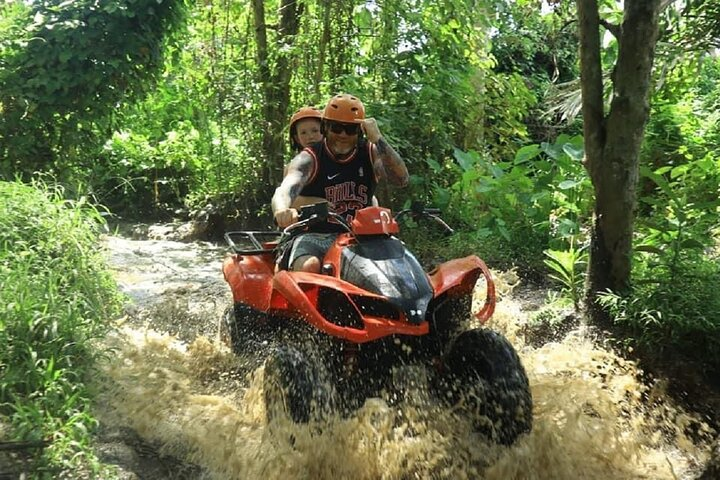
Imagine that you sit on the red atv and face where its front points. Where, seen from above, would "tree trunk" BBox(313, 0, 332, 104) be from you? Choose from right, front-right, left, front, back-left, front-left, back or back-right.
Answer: back-left

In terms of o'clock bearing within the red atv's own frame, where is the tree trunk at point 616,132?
The tree trunk is roughly at 9 o'clock from the red atv.

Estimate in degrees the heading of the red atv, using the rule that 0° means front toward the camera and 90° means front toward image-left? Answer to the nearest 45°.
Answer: approximately 315°

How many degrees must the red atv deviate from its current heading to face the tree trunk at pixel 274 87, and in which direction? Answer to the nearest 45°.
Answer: approximately 135° to its left
